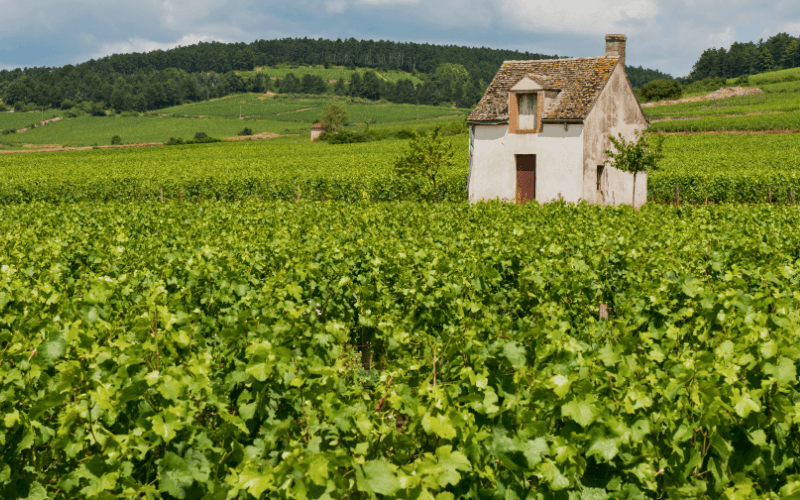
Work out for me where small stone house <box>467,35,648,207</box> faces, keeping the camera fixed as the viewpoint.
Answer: facing the viewer and to the left of the viewer

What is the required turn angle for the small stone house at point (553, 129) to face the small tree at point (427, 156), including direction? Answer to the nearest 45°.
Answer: approximately 45° to its right
